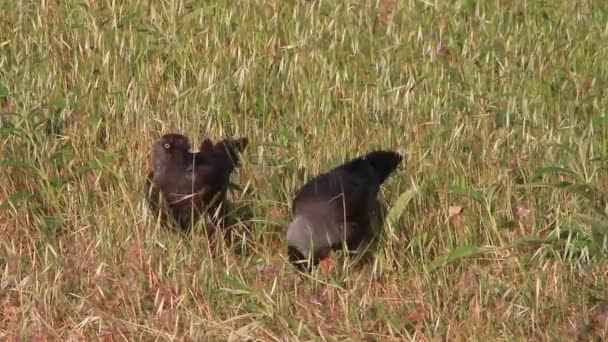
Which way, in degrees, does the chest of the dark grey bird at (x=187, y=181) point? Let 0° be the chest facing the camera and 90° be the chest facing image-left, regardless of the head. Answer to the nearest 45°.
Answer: approximately 90°

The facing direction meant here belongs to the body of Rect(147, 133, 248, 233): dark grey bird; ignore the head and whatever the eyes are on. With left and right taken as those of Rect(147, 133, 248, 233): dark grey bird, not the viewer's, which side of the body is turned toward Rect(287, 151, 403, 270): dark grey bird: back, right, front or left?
back
